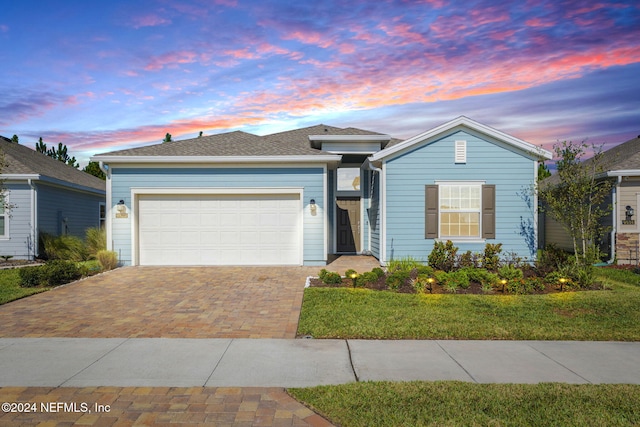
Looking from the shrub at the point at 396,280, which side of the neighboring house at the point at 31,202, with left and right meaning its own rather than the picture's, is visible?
left

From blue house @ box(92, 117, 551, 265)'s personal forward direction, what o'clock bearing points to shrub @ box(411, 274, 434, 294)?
The shrub is roughly at 11 o'clock from the blue house.

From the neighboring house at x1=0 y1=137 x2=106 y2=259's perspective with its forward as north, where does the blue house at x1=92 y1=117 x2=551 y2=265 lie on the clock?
The blue house is roughly at 9 o'clock from the neighboring house.

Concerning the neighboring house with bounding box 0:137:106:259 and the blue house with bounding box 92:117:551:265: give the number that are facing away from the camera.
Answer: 0

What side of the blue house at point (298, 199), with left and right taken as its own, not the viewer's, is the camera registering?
front

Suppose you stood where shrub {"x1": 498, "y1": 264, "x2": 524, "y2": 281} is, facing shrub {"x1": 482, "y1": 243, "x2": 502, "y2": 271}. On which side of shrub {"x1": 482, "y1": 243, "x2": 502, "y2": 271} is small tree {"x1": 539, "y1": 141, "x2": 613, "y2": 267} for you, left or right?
right

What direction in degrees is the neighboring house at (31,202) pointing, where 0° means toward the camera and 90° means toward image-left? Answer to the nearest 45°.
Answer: approximately 45°

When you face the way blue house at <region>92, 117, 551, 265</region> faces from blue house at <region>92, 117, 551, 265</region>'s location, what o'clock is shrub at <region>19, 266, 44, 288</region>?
The shrub is roughly at 2 o'clock from the blue house.

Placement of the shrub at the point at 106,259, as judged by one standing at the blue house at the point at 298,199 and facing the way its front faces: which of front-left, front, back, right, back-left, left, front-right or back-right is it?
right

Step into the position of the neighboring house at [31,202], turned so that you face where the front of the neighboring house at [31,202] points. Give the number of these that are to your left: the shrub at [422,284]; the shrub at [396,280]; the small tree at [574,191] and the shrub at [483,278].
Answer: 4

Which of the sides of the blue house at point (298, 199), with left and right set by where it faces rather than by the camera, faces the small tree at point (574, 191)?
left

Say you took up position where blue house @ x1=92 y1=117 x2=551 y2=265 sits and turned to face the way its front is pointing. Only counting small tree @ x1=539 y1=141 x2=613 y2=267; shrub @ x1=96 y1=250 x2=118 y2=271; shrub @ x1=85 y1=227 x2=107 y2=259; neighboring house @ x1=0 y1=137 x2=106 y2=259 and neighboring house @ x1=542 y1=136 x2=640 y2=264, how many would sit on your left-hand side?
2

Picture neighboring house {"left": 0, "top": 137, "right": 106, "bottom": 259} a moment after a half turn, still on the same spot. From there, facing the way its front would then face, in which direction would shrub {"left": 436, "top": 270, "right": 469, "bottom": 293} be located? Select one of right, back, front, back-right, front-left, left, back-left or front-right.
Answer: right
